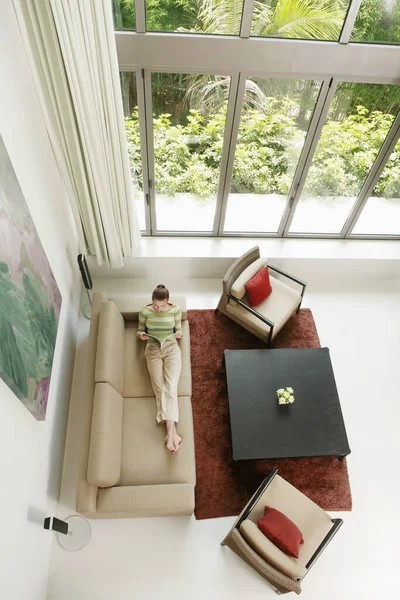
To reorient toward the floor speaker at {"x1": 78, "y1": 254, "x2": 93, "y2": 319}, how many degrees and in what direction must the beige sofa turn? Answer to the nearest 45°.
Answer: approximately 90° to its left

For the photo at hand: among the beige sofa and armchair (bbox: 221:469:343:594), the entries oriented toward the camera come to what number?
0

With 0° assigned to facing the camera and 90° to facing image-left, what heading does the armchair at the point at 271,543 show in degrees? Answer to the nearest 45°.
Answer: approximately 225°

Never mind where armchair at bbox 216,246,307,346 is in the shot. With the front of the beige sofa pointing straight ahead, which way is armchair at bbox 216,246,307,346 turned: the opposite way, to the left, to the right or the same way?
to the right

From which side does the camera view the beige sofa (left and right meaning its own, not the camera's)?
right

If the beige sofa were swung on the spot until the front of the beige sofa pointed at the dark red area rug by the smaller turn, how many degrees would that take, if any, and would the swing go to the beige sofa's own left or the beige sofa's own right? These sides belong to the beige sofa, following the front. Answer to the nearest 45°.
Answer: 0° — it already faces it

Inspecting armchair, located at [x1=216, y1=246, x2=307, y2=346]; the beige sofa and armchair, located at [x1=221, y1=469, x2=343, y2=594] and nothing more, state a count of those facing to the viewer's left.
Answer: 0
